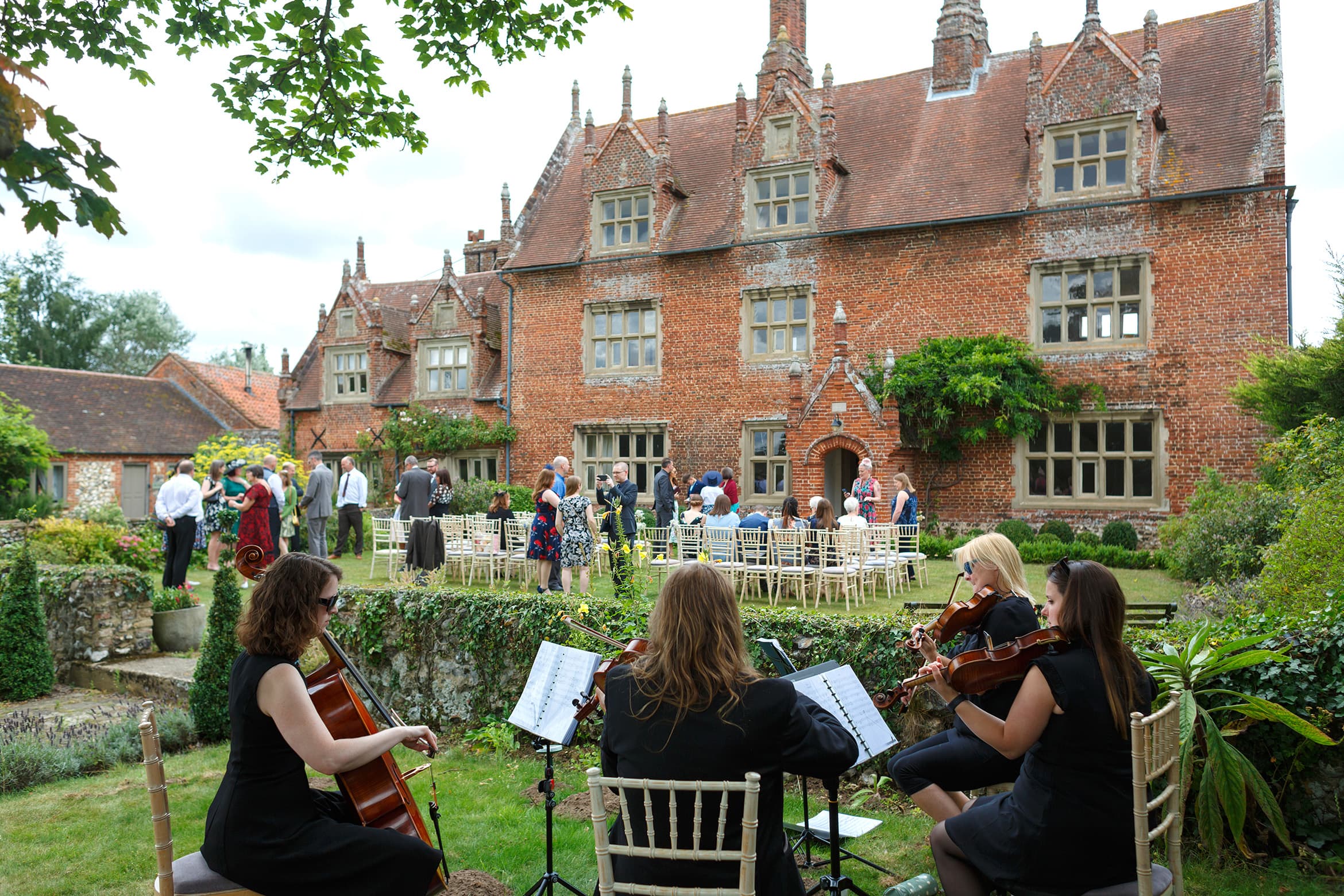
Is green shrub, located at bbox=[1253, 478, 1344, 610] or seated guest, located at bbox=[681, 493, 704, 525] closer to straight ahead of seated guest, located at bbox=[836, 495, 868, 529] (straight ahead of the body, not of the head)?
the seated guest

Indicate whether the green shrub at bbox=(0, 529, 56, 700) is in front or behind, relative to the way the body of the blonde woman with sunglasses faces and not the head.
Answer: in front

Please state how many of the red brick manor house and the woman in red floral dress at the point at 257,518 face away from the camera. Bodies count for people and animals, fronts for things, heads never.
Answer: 0

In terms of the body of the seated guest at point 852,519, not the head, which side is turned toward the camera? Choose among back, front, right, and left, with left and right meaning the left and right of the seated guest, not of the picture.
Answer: back

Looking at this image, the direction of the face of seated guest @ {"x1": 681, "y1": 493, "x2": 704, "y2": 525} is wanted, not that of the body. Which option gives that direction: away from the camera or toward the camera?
away from the camera

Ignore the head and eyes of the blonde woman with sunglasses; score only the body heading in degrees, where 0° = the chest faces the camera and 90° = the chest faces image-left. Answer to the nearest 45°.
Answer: approximately 90°

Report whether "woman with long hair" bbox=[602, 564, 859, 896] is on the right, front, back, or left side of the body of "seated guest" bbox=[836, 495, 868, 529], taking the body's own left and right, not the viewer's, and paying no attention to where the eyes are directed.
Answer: back

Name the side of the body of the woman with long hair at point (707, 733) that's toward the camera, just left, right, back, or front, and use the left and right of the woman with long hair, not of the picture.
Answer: back

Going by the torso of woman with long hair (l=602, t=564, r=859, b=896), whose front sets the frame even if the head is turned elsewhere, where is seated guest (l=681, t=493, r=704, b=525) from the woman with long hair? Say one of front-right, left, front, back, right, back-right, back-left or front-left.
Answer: front

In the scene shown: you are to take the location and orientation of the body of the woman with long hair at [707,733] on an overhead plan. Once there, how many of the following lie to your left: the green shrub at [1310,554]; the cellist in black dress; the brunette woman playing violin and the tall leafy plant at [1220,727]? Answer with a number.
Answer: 1

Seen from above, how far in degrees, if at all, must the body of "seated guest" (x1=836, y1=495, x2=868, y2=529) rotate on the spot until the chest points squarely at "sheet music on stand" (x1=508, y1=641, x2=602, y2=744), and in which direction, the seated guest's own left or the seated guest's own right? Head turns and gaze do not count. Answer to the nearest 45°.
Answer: approximately 180°

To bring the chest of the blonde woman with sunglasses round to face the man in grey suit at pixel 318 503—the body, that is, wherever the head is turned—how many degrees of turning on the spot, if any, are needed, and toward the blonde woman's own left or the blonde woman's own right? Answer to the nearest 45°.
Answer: approximately 45° to the blonde woman's own right

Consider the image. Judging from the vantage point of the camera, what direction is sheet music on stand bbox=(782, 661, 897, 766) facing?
facing the viewer and to the right of the viewer
